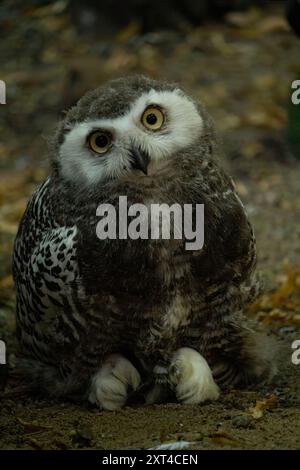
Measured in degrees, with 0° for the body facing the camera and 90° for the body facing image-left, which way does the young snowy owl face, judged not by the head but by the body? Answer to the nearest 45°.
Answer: approximately 0°
